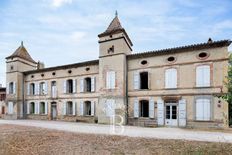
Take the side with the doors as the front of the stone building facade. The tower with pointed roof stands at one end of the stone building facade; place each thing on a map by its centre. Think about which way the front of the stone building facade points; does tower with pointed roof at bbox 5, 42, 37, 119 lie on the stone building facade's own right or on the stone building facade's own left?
on the stone building facade's own right

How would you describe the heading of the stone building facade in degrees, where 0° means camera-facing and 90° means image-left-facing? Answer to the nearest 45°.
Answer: approximately 45°
